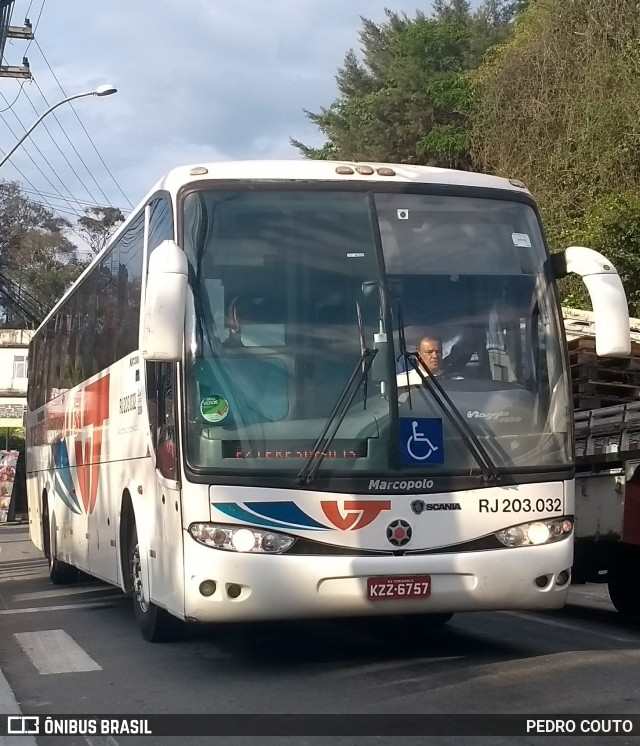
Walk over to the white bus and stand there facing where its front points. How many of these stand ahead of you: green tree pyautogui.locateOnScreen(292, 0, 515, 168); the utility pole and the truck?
0

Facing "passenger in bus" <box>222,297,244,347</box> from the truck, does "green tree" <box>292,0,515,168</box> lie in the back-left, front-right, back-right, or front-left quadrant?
back-right

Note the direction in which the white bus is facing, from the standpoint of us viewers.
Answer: facing the viewer

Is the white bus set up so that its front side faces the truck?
no

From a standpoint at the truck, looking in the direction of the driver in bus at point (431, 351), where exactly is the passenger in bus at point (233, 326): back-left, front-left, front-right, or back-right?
front-right

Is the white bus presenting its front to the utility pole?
no

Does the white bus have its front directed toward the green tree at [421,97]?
no

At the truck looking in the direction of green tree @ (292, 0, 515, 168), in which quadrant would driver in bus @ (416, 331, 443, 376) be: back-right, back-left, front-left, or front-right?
back-left
